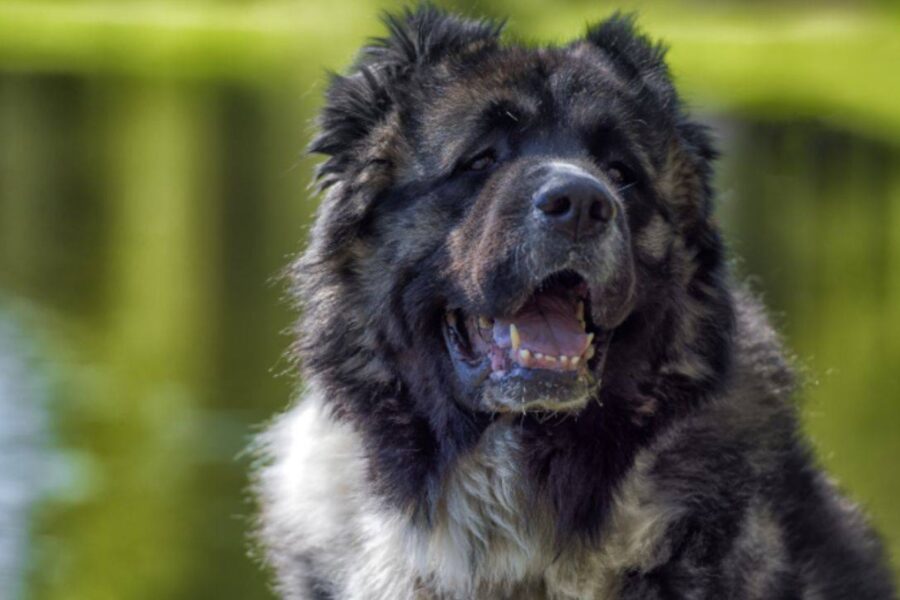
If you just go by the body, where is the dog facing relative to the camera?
toward the camera
